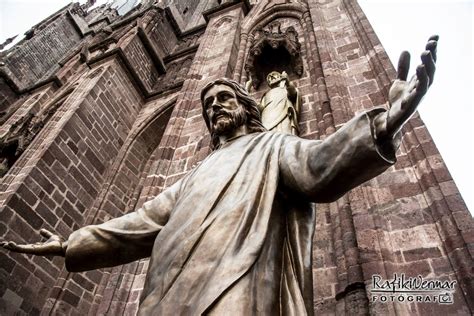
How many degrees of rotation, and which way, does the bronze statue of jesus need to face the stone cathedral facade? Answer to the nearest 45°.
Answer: approximately 135° to its right

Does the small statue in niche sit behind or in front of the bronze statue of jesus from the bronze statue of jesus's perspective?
behind

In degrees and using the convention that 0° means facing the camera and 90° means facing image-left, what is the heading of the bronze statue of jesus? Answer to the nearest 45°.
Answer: approximately 45°
